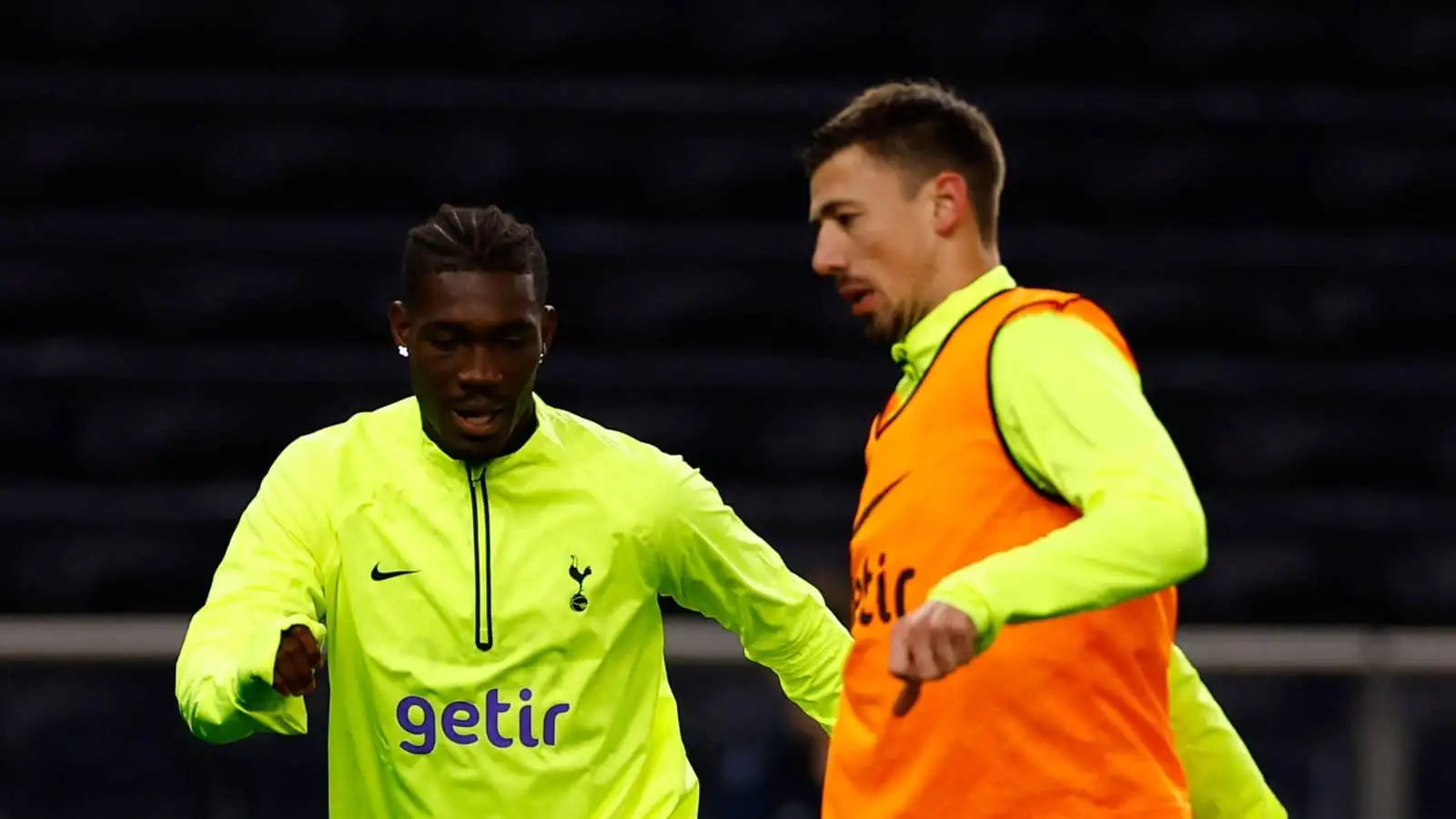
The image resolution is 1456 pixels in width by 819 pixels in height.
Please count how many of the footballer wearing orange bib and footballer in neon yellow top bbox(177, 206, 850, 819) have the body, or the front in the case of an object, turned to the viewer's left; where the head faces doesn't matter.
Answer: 1

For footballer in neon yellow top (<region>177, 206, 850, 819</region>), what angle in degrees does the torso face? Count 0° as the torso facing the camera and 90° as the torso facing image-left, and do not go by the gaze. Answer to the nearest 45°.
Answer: approximately 0°

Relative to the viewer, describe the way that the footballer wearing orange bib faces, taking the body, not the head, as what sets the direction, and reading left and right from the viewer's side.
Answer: facing to the left of the viewer

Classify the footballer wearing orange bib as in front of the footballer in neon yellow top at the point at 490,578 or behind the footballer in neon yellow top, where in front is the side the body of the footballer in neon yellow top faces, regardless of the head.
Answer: in front

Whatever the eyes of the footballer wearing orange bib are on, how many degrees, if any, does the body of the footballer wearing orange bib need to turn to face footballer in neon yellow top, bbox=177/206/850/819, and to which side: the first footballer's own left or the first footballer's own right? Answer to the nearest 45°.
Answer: approximately 45° to the first footballer's own right

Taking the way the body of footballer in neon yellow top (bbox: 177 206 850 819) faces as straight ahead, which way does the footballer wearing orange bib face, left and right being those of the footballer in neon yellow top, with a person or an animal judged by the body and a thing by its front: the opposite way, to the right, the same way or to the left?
to the right

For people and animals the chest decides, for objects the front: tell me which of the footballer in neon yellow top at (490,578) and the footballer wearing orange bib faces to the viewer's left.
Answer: the footballer wearing orange bib
